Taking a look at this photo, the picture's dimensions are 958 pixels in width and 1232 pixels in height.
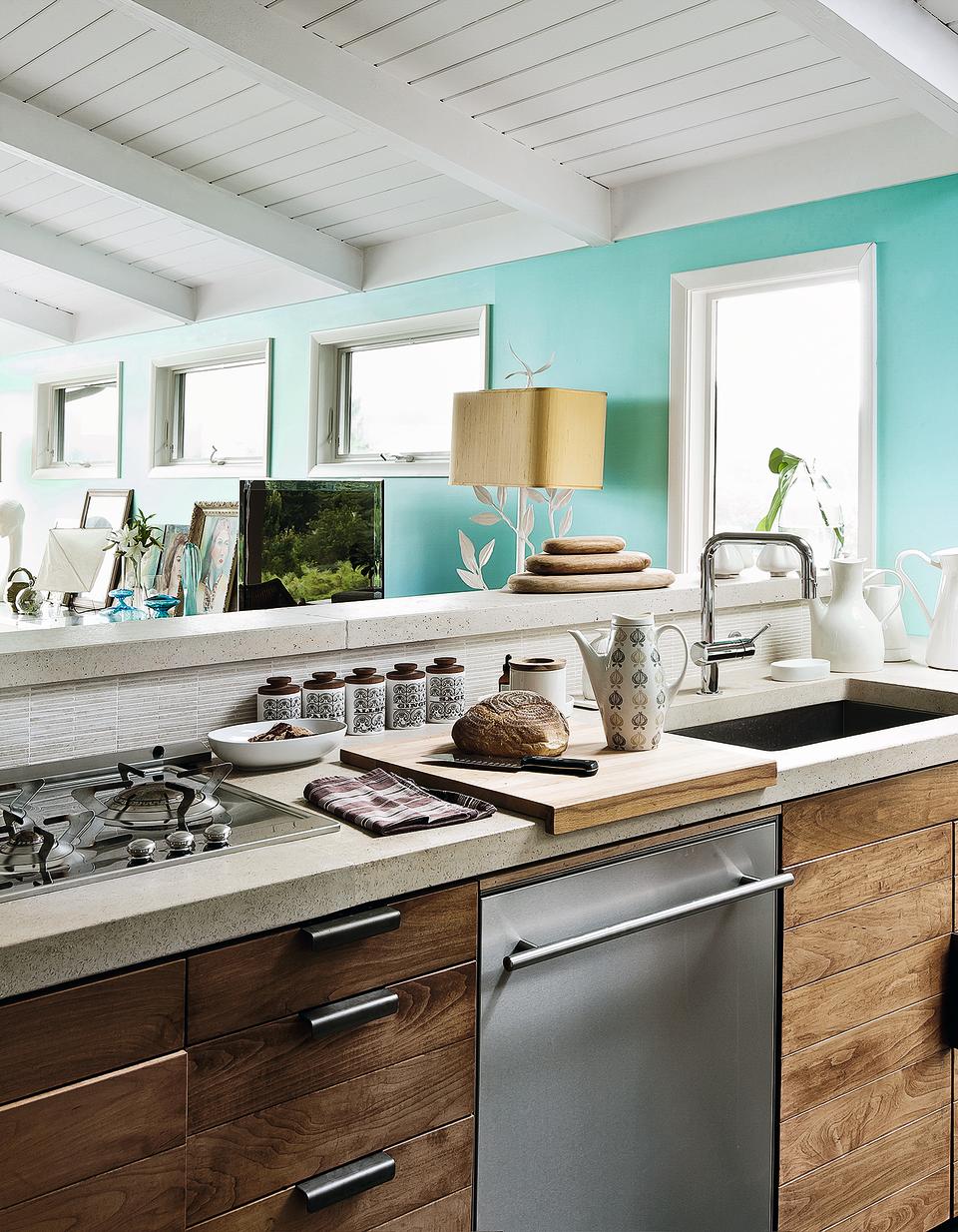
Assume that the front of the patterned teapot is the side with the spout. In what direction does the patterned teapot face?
to the viewer's left

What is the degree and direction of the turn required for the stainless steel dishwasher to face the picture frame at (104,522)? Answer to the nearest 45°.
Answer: approximately 180°

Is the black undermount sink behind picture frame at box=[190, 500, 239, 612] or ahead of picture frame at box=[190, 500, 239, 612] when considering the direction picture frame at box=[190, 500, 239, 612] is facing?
ahead

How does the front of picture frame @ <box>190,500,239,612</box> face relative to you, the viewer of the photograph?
facing the viewer and to the right of the viewer

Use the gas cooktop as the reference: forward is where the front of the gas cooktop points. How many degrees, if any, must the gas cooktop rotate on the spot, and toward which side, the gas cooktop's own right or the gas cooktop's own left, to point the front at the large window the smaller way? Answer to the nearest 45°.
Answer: approximately 90° to the gas cooktop's own left

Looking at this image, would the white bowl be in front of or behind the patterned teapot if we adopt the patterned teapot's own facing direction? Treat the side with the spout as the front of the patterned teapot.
in front

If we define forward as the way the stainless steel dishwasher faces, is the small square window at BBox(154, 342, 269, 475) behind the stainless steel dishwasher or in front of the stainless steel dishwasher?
behind

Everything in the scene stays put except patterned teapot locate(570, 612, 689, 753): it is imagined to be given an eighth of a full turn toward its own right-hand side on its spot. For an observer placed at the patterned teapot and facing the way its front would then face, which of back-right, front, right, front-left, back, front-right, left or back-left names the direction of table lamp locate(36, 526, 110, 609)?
front

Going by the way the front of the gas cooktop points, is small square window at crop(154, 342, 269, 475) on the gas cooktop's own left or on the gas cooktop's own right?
on the gas cooktop's own left

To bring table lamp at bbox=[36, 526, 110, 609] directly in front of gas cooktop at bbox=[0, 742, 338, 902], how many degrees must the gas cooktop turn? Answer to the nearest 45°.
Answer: approximately 135° to its left
